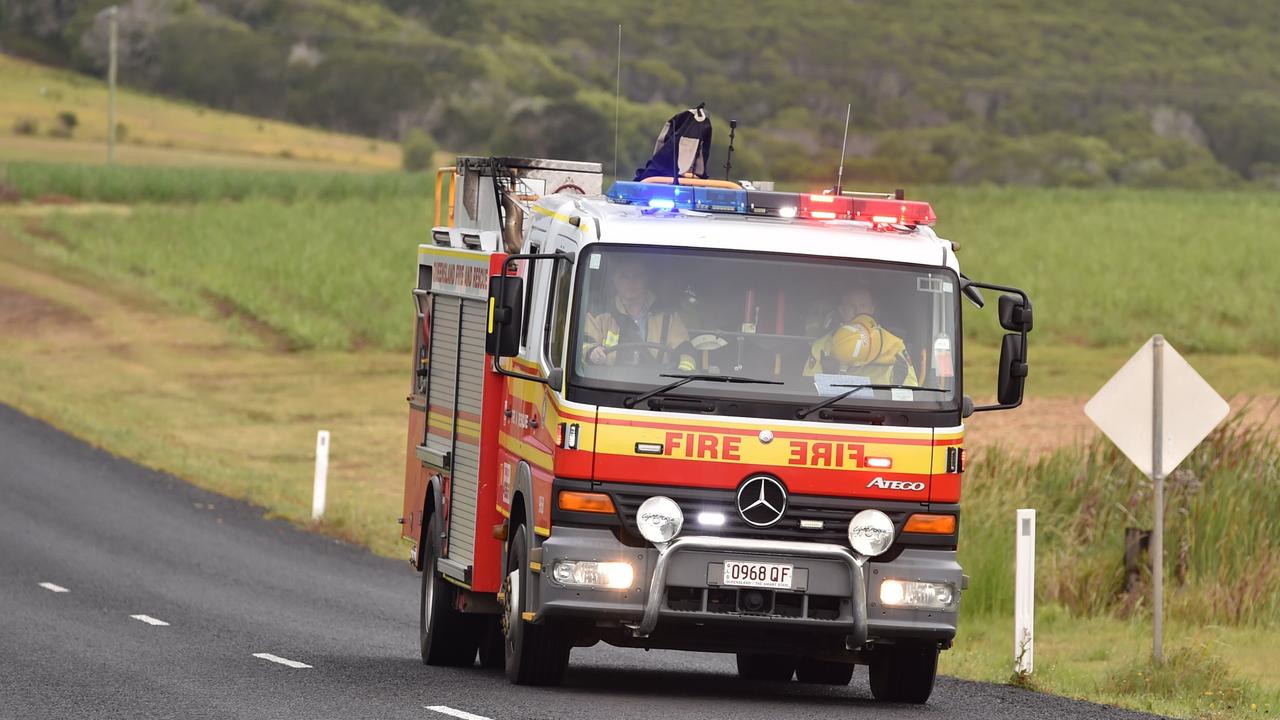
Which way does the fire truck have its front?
toward the camera

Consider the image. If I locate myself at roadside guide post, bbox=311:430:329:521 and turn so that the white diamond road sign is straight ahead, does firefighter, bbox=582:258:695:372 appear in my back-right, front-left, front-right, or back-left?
front-right

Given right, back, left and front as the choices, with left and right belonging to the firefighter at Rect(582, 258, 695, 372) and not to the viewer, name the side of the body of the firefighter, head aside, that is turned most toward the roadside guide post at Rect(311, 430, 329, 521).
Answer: back

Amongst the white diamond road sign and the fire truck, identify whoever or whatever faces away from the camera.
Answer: the white diamond road sign

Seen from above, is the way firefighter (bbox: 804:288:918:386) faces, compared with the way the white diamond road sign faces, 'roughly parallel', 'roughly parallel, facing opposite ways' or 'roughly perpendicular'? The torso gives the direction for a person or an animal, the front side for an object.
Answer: roughly parallel, facing opposite ways

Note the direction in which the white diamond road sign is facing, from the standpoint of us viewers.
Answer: facing away from the viewer

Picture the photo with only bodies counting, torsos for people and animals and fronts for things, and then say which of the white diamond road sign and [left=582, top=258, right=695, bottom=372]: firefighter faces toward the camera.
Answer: the firefighter

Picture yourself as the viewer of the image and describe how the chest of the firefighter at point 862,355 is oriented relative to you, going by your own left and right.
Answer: facing the viewer

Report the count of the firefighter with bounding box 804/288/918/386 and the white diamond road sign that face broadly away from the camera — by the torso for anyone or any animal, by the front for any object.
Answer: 1

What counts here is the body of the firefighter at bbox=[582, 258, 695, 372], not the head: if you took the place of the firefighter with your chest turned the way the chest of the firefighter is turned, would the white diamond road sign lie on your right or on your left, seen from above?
on your left
